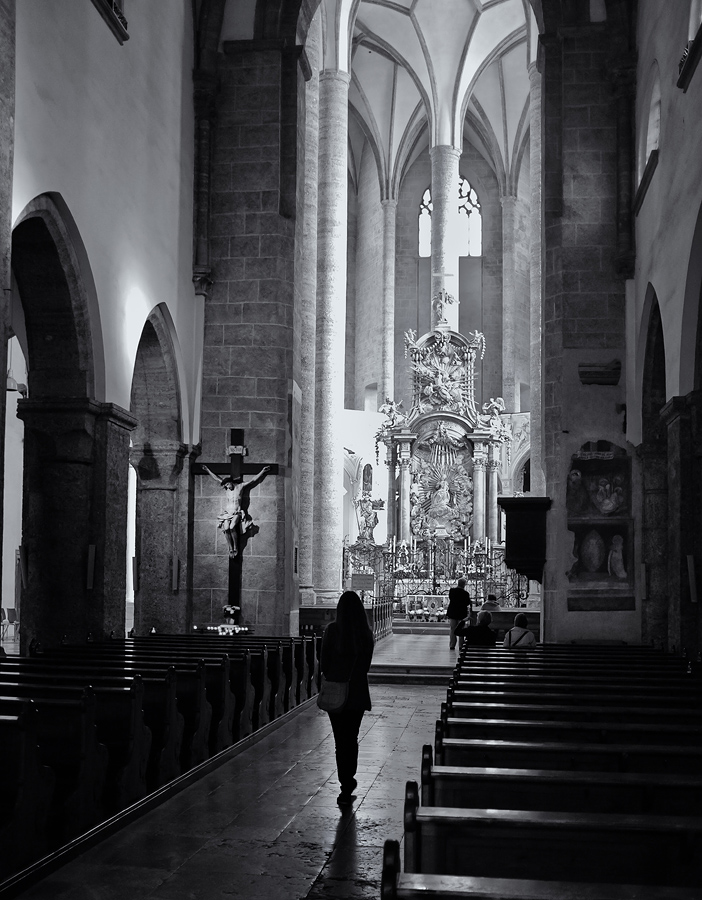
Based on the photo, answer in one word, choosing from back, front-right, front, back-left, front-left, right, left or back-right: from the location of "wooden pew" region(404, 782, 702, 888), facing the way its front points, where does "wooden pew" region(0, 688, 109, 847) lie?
front-left

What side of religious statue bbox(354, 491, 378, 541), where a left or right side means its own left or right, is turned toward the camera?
front

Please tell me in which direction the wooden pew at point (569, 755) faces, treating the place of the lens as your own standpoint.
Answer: facing away from the viewer

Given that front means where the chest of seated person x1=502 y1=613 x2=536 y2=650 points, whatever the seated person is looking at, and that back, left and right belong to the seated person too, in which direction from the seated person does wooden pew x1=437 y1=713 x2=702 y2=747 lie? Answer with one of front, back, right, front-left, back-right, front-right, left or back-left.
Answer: back

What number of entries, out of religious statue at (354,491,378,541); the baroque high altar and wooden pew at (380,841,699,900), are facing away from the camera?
1

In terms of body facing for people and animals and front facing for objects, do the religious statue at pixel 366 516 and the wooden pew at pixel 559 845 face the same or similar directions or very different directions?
very different directions

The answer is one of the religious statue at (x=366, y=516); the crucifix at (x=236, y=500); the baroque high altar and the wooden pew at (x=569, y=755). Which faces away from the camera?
the wooden pew

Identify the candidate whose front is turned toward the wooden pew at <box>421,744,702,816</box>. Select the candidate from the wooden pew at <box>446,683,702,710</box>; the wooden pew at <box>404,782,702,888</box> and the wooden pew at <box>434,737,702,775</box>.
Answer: the wooden pew at <box>404,782,702,888</box>

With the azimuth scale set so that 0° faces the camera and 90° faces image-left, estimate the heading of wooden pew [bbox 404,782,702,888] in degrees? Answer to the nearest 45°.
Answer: approximately 180°

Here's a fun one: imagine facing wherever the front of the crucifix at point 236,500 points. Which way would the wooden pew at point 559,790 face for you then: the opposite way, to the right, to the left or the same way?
the opposite way

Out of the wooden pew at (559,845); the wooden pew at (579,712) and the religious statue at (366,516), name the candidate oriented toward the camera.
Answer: the religious statue

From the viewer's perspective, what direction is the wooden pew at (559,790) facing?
away from the camera

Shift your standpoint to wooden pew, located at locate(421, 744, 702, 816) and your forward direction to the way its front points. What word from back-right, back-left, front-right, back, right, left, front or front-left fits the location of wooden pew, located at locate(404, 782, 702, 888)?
back

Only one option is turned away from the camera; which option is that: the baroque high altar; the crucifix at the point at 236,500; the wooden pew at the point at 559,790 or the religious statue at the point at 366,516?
the wooden pew

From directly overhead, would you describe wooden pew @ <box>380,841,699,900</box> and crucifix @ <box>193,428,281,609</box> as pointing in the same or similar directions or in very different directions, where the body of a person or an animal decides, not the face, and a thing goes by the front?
very different directions

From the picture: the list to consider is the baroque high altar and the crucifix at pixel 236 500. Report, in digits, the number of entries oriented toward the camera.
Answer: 2

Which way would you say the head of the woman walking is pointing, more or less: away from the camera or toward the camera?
away from the camera

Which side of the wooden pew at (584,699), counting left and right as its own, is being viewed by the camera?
back

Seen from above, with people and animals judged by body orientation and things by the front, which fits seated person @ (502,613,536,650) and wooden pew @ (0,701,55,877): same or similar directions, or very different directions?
same or similar directions

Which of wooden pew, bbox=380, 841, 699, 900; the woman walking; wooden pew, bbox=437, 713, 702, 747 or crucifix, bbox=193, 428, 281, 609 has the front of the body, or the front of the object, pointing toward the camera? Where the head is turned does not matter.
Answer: the crucifix

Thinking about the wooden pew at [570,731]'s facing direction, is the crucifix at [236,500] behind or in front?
in front

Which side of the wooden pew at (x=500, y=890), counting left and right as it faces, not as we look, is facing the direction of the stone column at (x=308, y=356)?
front

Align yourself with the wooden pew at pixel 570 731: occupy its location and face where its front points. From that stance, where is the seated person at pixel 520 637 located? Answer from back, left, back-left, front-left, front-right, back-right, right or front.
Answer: front
